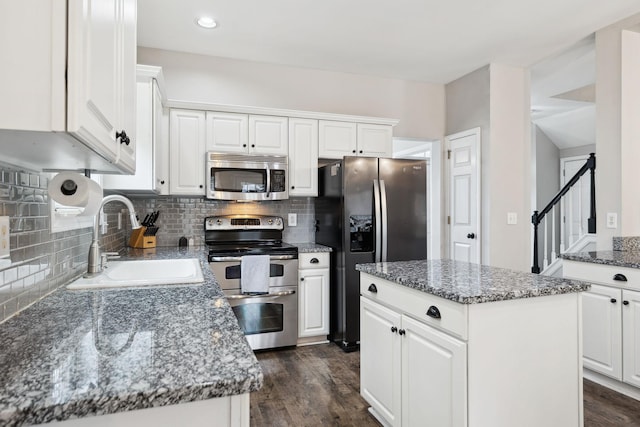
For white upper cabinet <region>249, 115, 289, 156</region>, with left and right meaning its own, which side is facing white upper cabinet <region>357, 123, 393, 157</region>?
left

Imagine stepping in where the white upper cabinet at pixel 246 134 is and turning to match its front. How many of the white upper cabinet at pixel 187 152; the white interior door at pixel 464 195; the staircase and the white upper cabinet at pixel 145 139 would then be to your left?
2

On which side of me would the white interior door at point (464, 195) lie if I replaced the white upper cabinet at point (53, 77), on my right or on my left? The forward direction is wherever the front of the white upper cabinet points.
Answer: on my left

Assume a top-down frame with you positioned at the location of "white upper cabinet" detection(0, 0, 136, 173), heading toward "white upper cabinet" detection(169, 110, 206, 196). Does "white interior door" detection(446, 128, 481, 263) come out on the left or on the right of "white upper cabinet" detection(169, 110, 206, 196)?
right

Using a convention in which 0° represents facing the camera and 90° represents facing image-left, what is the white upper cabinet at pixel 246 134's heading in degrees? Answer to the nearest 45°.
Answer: approximately 0°

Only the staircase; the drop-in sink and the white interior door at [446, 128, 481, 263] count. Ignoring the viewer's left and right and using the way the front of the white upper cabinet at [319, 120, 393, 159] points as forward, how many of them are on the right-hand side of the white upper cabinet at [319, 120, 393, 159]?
1

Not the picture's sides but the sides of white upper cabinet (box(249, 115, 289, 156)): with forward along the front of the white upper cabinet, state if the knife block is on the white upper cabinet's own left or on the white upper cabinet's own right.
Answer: on the white upper cabinet's own right
